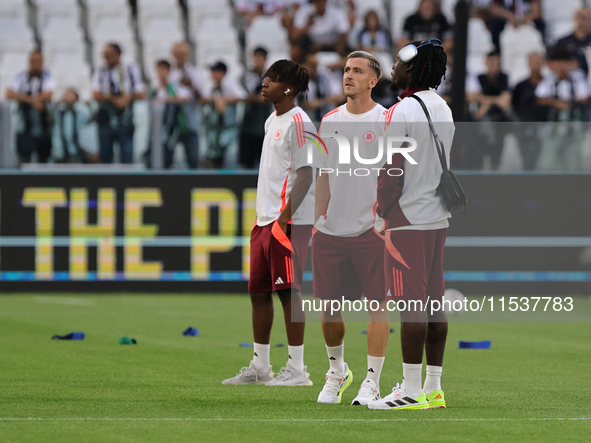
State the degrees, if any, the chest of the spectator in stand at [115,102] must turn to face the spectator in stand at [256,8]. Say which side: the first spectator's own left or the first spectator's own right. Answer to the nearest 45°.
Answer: approximately 135° to the first spectator's own left

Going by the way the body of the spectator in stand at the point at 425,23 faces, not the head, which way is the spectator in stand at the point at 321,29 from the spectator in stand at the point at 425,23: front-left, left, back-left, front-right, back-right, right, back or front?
right

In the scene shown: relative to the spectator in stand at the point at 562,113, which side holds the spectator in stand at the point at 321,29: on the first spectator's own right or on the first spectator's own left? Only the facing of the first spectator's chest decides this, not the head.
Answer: on the first spectator's own right

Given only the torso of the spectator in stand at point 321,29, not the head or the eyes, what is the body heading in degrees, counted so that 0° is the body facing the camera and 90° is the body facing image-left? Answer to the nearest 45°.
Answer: approximately 0°

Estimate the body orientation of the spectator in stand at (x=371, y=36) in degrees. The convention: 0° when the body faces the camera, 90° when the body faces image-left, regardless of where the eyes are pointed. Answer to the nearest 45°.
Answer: approximately 0°

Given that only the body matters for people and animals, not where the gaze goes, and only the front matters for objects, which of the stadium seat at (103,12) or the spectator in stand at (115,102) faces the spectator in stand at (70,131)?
the stadium seat

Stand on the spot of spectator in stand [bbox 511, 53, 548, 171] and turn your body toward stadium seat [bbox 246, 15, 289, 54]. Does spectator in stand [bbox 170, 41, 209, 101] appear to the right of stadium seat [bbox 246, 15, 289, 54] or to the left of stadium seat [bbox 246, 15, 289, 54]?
left

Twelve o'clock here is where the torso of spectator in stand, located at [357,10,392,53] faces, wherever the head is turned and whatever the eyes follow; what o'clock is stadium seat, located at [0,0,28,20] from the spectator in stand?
The stadium seat is roughly at 4 o'clock from the spectator in stand.

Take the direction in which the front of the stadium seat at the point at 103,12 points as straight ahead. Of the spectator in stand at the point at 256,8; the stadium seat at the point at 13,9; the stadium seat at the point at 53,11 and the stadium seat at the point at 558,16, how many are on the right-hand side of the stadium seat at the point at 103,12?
2
